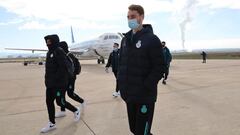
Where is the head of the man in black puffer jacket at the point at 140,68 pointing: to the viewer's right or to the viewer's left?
to the viewer's left

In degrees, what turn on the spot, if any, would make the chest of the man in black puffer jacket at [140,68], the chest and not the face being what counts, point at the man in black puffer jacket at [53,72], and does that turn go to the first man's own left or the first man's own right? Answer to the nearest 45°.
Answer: approximately 90° to the first man's own right

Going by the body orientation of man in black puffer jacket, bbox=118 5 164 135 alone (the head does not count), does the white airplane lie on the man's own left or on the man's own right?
on the man's own right

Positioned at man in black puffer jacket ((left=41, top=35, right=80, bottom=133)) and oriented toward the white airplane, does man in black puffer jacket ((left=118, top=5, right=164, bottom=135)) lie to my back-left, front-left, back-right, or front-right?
back-right

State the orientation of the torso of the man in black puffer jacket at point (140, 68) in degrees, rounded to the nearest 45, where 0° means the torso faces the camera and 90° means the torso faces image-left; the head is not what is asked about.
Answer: approximately 45°

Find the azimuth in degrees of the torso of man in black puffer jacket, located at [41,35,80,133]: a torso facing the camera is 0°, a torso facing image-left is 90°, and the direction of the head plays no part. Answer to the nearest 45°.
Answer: approximately 45°
